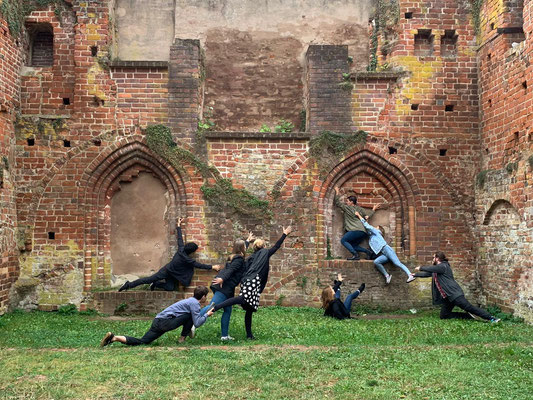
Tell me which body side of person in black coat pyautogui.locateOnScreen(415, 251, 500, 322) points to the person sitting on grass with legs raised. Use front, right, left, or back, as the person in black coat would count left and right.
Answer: front

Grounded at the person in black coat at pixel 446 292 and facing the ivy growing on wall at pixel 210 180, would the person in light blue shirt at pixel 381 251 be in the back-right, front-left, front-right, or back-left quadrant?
front-right

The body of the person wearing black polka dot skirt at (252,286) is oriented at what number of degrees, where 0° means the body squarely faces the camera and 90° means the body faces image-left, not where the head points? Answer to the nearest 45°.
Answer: approximately 225°

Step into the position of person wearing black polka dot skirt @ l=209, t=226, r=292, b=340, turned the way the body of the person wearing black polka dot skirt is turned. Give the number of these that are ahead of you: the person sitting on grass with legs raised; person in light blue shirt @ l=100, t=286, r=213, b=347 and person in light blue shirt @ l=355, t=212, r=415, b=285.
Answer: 2

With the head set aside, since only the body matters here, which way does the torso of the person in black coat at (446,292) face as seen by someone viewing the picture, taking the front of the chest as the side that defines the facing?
to the viewer's left

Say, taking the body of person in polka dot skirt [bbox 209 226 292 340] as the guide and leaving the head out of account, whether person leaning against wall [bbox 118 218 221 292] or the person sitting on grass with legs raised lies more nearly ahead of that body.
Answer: the person sitting on grass with legs raised
